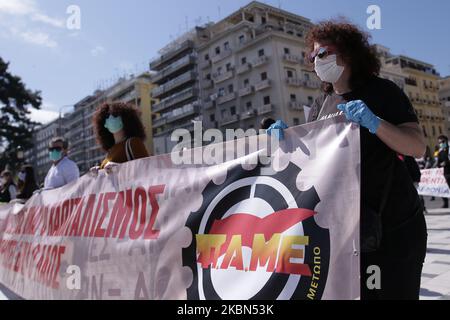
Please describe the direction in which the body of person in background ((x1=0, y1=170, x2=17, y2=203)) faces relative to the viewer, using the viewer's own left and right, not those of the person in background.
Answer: facing the viewer and to the left of the viewer

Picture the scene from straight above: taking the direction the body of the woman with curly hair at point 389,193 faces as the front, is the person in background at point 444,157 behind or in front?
behind

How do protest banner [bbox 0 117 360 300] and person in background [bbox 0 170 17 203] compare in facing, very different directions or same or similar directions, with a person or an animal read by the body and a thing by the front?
same or similar directions

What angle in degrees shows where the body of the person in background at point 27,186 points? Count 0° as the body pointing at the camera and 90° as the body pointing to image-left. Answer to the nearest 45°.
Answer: approximately 45°

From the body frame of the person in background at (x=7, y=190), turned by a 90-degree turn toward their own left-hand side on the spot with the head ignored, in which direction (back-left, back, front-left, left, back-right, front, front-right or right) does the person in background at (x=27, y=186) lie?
front-right

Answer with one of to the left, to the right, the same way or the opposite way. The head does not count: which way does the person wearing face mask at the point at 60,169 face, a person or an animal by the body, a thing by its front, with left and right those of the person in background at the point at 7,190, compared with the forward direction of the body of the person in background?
the same way

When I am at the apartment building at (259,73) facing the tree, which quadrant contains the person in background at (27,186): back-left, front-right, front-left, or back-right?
front-left

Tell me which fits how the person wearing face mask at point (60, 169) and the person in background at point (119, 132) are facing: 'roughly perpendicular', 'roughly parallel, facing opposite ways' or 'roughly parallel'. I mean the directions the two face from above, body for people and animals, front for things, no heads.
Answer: roughly parallel

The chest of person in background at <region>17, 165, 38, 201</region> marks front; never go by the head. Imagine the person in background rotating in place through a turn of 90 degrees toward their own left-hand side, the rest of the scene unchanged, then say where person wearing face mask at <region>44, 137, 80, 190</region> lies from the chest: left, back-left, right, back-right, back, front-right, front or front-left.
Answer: front-right

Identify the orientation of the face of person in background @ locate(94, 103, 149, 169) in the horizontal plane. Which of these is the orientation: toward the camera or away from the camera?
toward the camera

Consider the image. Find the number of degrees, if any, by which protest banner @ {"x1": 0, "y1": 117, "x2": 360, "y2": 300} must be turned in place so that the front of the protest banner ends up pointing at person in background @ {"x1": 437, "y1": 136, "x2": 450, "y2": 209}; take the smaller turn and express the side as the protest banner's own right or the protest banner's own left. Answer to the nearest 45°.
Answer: approximately 180°

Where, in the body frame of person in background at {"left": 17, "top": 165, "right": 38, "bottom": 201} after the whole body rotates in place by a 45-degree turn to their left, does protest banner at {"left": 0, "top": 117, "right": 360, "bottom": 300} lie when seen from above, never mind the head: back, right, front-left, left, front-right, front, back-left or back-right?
front

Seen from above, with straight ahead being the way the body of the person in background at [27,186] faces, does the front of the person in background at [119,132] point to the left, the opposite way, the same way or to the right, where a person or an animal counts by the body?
the same way

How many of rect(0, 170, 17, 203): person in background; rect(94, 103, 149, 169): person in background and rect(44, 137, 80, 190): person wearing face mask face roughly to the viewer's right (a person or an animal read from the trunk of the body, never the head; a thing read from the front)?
0

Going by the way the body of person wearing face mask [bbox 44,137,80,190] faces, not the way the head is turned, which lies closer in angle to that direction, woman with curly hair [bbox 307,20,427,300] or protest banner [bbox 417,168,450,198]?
the woman with curly hair

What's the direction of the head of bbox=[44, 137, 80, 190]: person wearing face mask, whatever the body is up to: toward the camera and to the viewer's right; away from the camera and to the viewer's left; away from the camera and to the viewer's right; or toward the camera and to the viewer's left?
toward the camera and to the viewer's left

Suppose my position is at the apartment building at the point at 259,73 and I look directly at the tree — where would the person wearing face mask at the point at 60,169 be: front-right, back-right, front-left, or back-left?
front-left
